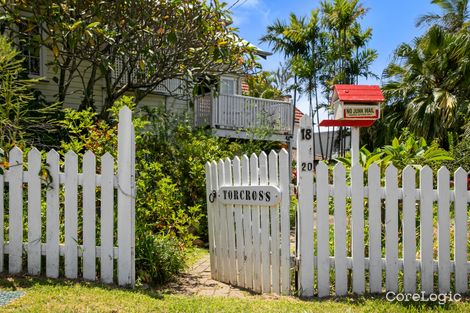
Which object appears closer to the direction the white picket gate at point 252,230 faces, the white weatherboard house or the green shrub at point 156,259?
the green shrub

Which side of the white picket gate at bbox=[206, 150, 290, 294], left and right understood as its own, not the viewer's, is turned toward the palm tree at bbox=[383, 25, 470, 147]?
back

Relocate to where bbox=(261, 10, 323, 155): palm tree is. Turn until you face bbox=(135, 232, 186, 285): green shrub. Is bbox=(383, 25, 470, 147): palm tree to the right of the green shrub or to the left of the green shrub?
left

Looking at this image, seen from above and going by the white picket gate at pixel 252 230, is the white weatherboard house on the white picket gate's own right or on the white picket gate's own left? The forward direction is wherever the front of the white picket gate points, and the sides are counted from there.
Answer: on the white picket gate's own right

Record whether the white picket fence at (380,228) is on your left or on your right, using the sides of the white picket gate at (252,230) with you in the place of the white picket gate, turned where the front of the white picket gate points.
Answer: on your left

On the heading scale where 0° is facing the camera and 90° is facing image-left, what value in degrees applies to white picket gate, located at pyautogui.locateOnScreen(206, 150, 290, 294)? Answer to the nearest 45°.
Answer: approximately 45°

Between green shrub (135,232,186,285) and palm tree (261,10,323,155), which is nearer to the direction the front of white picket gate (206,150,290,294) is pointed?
the green shrub

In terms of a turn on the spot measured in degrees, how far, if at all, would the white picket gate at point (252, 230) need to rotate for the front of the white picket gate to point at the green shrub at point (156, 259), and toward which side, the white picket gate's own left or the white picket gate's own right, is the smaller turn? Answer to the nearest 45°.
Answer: approximately 45° to the white picket gate's own right

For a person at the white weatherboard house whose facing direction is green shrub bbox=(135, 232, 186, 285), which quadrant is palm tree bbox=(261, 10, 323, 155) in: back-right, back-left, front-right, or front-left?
back-left

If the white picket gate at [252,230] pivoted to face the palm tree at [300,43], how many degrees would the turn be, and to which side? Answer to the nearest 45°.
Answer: approximately 135° to its right
